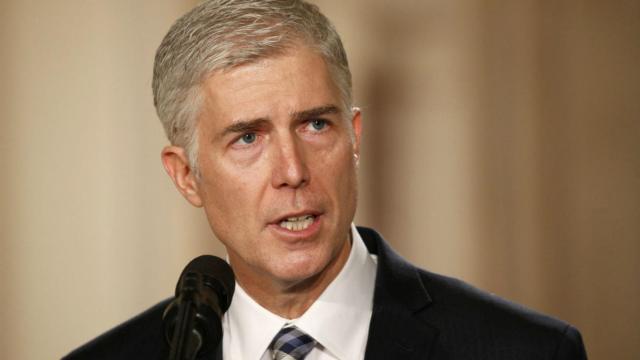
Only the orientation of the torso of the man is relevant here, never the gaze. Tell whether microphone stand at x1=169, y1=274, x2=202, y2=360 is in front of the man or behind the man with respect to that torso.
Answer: in front

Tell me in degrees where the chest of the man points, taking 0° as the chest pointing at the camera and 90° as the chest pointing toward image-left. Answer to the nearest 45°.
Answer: approximately 0°

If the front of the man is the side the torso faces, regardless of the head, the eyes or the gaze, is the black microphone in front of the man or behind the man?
in front
